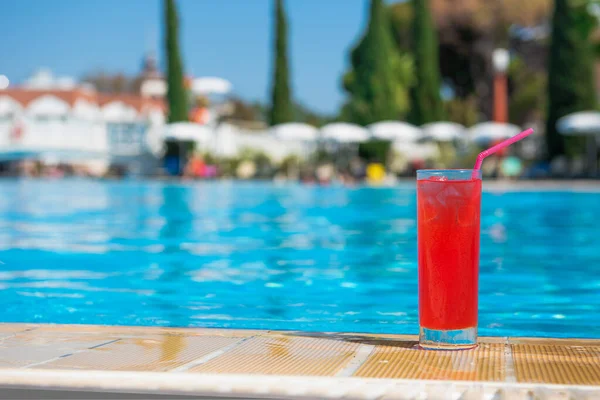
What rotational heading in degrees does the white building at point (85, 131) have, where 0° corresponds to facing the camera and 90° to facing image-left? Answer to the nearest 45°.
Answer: approximately 0°

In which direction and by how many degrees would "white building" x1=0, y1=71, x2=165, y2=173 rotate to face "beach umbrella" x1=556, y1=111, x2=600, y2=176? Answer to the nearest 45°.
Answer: approximately 45° to its left

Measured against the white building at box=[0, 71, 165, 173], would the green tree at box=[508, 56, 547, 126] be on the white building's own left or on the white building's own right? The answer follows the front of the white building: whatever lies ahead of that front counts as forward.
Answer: on the white building's own left

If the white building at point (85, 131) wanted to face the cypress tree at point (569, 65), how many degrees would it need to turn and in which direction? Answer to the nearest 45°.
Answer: approximately 45° to its left
